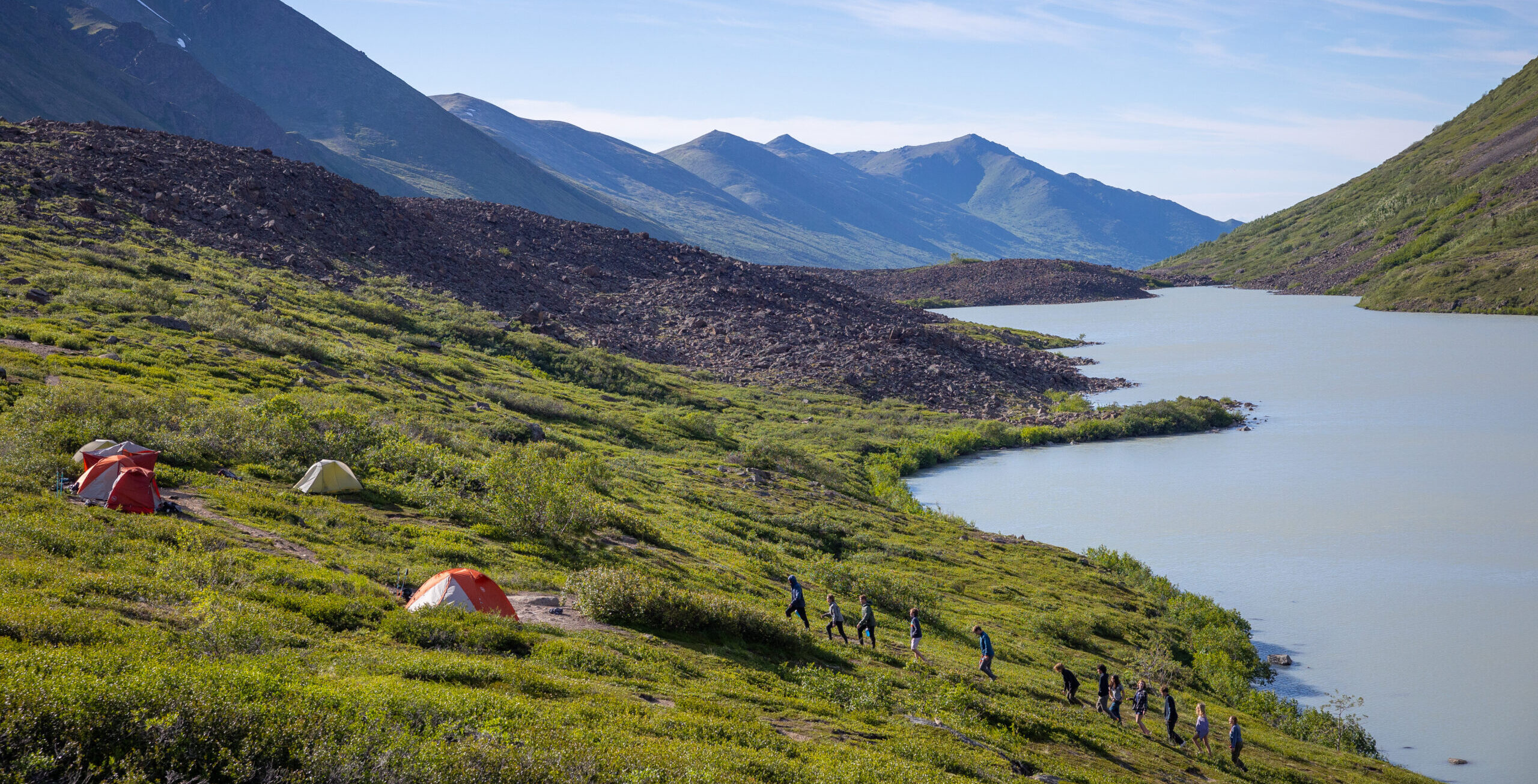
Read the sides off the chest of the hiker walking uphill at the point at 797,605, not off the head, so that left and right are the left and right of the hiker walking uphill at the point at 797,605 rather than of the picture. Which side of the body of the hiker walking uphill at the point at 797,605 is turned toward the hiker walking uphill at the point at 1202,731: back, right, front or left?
back

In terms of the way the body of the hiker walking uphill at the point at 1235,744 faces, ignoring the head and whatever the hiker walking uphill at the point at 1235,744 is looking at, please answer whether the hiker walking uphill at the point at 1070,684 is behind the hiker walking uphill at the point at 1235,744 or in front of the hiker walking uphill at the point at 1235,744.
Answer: in front

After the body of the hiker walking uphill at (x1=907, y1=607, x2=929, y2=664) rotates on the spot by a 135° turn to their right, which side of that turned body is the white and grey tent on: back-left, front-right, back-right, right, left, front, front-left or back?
back-left

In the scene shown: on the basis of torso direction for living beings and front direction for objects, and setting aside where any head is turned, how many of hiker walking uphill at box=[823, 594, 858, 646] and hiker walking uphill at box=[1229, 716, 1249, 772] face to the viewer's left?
2

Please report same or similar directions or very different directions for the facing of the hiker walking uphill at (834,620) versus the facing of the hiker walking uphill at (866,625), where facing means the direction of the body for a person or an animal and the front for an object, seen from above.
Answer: same or similar directions

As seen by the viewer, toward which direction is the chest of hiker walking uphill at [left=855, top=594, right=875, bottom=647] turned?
to the viewer's left

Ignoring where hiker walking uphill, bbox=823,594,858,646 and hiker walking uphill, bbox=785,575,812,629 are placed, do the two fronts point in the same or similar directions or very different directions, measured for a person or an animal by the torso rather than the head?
same or similar directions

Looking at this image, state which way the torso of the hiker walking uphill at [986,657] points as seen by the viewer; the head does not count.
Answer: to the viewer's left

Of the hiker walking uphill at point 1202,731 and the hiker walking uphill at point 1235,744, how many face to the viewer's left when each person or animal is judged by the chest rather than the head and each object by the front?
2

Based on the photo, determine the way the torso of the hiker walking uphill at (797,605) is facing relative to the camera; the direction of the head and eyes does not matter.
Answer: to the viewer's left

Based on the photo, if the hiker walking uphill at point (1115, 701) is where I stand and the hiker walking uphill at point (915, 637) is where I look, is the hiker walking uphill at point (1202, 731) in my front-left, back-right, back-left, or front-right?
back-left

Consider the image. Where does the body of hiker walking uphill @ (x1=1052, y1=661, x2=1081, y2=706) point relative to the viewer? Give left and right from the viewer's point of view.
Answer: facing to the left of the viewer

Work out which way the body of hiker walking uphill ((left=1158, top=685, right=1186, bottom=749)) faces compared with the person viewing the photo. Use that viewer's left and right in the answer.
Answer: facing to the left of the viewer

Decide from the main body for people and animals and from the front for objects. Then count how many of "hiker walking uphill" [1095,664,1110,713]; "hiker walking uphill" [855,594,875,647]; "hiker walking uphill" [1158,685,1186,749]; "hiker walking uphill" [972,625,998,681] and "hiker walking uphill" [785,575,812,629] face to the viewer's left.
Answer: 5

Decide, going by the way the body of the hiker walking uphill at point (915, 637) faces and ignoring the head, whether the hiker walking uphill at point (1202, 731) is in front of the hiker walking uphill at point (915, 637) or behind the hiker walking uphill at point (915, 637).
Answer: behind

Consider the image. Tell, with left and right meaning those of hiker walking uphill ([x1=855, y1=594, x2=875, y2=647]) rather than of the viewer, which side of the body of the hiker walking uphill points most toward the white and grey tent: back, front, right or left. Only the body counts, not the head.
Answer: front

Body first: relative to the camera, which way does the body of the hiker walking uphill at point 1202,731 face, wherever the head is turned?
to the viewer's left

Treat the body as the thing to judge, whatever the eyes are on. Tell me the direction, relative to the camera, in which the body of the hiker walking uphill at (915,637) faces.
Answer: to the viewer's left

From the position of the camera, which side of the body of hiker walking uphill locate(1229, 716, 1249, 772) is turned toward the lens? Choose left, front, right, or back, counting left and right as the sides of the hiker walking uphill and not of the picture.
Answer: left

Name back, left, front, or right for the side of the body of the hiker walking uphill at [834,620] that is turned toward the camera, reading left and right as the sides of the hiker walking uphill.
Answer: left
